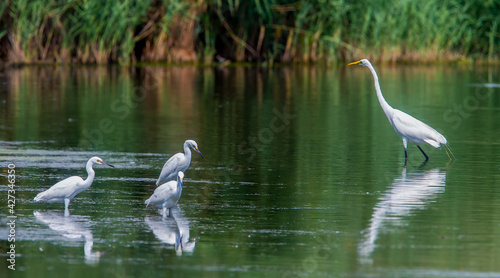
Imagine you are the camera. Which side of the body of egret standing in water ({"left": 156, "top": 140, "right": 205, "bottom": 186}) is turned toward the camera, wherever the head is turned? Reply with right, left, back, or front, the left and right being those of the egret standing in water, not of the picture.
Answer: right

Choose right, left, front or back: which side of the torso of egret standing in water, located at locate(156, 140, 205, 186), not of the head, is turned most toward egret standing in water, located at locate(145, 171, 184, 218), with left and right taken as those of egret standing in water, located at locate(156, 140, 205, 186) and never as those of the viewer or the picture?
right
